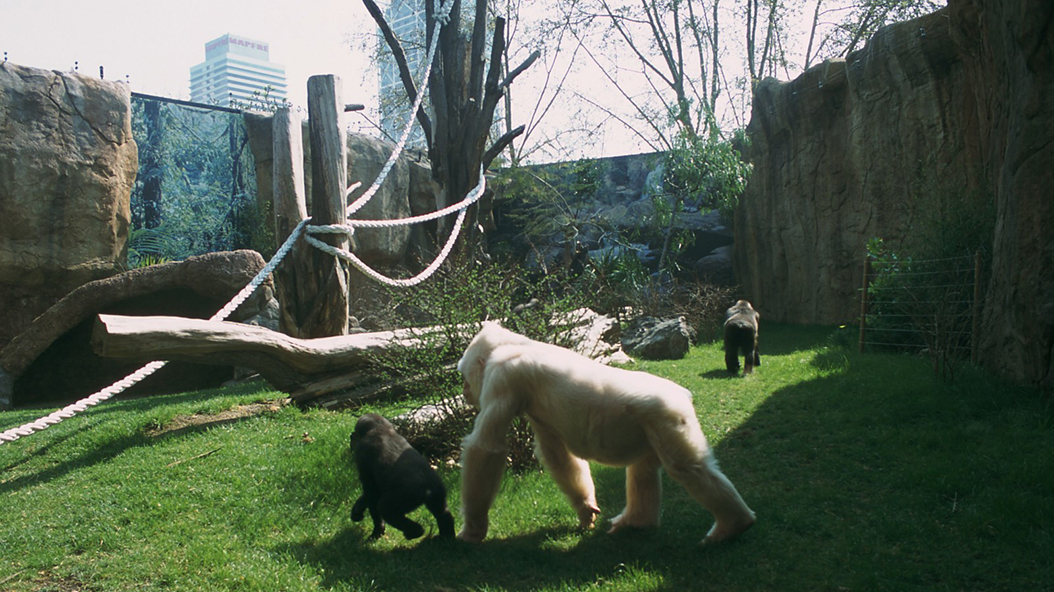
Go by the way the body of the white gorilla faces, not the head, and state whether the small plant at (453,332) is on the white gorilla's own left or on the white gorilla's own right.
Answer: on the white gorilla's own right

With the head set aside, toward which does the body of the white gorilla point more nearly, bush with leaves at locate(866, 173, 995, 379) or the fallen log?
the fallen log

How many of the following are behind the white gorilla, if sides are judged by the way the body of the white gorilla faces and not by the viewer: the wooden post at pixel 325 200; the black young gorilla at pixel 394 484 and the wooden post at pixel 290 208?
0

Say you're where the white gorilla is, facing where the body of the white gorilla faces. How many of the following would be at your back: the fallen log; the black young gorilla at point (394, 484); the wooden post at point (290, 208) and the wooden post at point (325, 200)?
0

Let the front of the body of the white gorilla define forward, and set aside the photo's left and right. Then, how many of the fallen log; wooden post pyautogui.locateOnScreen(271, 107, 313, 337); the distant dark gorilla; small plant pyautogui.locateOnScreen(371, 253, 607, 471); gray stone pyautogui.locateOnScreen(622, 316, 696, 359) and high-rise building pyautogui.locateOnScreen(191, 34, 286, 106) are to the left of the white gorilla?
0

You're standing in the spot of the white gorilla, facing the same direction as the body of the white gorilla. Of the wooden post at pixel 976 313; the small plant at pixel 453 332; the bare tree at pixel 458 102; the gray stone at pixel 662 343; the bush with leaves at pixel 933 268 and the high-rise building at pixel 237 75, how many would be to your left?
0

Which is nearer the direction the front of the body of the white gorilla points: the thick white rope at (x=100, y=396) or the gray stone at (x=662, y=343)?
the thick white rope

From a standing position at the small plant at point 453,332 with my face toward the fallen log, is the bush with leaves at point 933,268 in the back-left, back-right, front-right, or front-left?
back-right

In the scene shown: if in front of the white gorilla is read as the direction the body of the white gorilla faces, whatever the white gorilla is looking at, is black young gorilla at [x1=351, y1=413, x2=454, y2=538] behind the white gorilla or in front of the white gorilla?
in front

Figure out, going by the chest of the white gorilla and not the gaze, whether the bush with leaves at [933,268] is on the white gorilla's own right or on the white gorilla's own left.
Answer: on the white gorilla's own right

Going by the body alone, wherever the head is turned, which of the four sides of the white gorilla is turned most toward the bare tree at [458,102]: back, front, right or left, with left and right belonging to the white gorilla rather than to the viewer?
right

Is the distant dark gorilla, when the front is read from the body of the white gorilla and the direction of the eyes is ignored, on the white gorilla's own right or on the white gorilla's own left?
on the white gorilla's own right

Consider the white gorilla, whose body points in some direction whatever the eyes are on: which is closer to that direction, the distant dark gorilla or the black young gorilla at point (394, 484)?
the black young gorilla

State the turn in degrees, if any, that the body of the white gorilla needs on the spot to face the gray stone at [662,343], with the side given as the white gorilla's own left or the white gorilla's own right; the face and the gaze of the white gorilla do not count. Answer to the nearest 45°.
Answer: approximately 90° to the white gorilla's own right

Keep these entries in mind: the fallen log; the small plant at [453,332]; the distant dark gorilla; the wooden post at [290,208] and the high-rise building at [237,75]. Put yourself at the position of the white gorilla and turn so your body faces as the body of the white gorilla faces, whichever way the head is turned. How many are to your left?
0

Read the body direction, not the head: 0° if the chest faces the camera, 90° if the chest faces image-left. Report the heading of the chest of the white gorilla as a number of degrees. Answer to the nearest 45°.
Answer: approximately 90°
